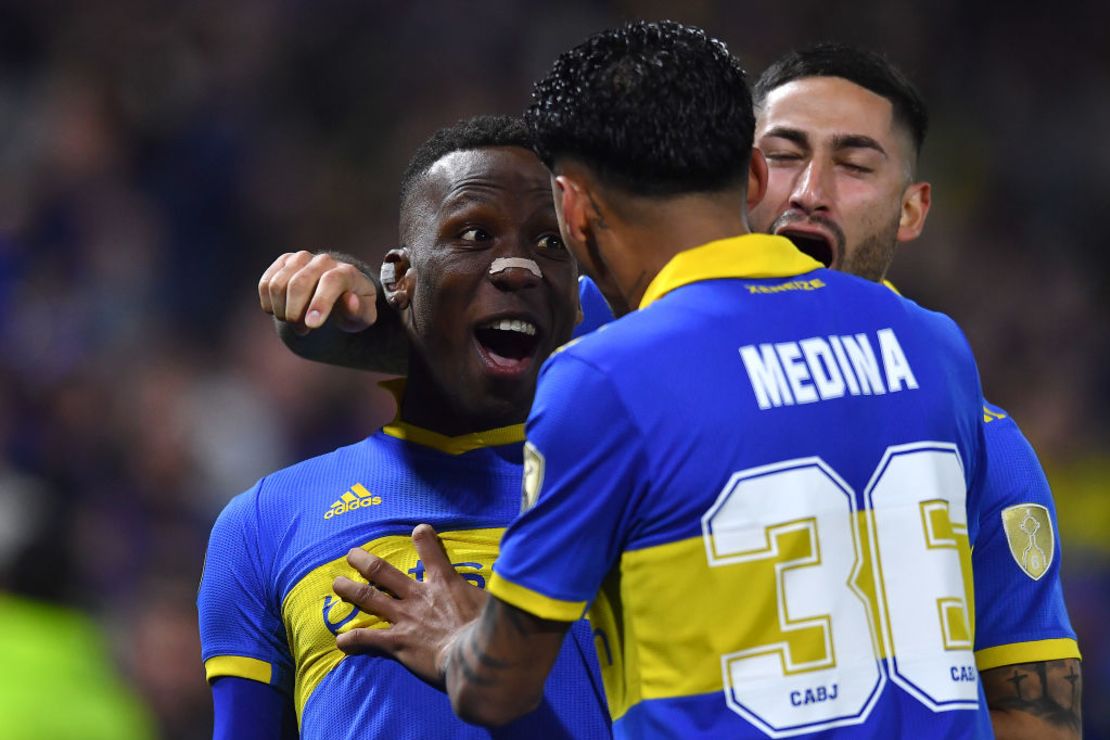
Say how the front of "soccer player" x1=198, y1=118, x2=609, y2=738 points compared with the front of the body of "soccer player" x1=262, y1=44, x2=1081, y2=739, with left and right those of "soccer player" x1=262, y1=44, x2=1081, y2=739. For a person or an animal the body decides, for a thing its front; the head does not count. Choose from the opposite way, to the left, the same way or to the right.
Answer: to the left

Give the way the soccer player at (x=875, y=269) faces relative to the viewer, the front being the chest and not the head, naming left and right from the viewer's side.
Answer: facing the viewer and to the left of the viewer

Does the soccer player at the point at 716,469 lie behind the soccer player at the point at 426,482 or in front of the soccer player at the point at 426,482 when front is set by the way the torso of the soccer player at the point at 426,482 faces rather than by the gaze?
in front

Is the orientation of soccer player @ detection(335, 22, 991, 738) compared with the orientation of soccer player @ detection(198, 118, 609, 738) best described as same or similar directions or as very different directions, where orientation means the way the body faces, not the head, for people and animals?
very different directions

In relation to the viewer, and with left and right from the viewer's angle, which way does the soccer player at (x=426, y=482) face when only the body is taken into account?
facing the viewer and to the right of the viewer

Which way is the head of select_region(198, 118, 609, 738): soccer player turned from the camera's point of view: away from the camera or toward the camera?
toward the camera

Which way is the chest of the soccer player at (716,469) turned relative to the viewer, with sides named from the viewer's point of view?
facing away from the viewer and to the left of the viewer

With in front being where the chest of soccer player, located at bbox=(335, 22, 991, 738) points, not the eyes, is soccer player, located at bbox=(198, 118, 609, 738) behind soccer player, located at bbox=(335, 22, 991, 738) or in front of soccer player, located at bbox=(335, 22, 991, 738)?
in front

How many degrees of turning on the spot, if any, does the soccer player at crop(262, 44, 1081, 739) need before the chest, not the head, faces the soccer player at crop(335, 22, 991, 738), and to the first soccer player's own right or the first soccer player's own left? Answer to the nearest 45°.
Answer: approximately 45° to the first soccer player's own left

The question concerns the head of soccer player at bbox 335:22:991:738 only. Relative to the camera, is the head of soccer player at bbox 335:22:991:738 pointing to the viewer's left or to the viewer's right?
to the viewer's left

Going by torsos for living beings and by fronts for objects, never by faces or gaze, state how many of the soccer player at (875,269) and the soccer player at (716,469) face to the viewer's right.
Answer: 0
